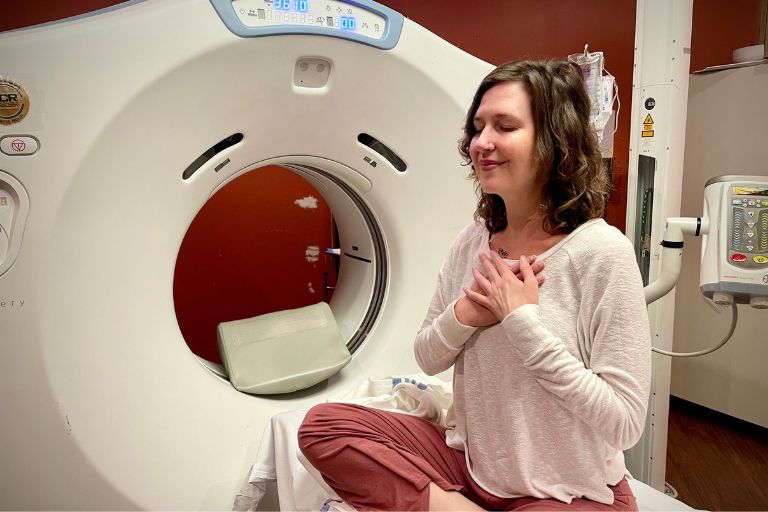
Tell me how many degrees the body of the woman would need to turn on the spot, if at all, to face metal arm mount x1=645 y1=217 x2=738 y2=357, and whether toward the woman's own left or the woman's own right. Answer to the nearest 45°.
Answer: approximately 180°

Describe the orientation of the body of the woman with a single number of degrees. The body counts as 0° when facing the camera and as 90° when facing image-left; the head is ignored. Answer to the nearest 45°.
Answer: approximately 45°

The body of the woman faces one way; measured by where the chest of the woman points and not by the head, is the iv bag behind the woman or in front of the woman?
behind

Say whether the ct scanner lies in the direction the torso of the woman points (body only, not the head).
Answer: no
